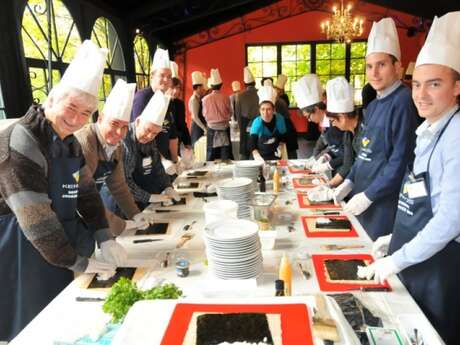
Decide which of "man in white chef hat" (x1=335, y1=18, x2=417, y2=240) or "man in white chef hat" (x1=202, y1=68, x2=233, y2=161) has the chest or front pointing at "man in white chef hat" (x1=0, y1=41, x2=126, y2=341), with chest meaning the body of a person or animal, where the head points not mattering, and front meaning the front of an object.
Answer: "man in white chef hat" (x1=335, y1=18, x2=417, y2=240)

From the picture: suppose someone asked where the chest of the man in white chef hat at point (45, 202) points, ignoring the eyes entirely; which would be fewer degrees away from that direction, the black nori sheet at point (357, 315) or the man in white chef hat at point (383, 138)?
the black nori sheet

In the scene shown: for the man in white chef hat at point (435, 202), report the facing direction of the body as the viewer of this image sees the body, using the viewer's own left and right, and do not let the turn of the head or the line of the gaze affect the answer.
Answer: facing the viewer and to the left of the viewer

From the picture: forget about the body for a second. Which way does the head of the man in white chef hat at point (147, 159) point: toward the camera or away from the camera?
toward the camera

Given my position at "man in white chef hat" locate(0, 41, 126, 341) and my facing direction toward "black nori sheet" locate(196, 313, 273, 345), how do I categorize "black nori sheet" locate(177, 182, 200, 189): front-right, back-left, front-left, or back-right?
back-left

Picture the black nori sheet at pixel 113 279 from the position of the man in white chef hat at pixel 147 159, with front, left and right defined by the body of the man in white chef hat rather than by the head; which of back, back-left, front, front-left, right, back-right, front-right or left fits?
front-right

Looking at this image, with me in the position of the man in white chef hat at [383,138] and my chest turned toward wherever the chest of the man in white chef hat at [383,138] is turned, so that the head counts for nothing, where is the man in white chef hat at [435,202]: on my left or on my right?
on my left

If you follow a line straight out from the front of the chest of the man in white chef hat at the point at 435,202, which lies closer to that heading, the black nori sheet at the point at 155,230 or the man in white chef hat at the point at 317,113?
the black nori sheet

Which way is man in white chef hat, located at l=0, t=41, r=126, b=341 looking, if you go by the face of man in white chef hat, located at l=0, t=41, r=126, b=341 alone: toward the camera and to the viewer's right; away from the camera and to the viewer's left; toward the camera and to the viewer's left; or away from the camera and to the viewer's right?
toward the camera and to the viewer's right

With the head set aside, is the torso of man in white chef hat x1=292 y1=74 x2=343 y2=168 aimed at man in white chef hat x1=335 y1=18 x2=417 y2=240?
no

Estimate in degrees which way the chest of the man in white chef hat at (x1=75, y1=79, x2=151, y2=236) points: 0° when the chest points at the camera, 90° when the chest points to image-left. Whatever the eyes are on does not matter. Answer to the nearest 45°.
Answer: approximately 315°

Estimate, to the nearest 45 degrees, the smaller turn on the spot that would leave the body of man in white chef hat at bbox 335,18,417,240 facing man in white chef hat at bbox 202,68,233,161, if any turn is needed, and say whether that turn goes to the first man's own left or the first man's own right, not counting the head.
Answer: approximately 90° to the first man's own right

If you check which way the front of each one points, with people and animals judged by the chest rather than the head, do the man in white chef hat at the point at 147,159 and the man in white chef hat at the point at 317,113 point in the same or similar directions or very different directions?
very different directions
